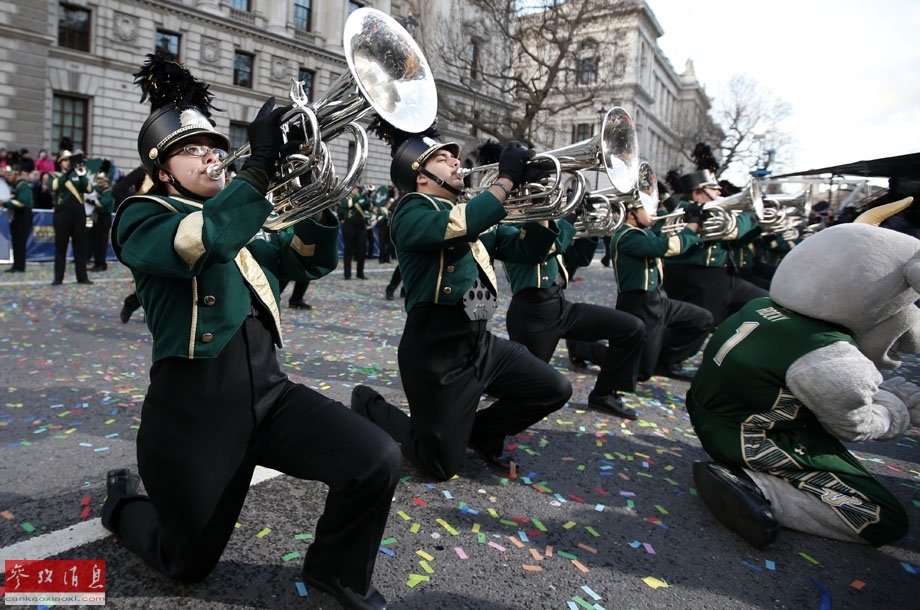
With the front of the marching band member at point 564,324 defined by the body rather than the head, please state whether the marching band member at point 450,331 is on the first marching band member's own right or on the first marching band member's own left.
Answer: on the first marching band member's own right

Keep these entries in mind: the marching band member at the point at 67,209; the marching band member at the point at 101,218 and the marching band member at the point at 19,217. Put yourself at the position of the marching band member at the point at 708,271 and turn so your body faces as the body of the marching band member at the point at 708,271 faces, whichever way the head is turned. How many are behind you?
3

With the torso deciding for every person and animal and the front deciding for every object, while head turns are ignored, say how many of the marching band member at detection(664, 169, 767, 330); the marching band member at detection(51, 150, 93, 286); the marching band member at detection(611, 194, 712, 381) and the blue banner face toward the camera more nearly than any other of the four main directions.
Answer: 2

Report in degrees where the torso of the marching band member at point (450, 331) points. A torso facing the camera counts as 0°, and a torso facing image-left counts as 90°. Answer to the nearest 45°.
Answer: approximately 315°

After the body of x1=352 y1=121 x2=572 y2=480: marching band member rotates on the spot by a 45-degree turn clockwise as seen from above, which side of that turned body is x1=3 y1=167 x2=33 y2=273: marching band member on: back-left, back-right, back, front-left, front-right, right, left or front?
back-right

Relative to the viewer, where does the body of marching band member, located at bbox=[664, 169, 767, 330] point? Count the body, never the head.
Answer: to the viewer's right

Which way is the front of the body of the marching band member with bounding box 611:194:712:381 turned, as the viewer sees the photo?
to the viewer's right

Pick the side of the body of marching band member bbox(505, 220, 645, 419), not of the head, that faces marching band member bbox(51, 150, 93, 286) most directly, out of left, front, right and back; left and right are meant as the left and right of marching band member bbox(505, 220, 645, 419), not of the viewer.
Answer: back

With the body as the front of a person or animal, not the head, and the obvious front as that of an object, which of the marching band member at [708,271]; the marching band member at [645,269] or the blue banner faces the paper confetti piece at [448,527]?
the blue banner

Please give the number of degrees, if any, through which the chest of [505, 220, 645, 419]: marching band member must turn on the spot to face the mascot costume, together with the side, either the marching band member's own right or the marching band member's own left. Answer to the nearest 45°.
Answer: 0° — they already face it

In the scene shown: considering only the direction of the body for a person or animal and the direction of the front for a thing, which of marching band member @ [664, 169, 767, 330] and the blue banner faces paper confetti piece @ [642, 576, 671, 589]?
the blue banner

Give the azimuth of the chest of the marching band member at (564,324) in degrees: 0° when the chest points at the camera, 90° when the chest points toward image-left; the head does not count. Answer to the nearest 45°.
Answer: approximately 315°

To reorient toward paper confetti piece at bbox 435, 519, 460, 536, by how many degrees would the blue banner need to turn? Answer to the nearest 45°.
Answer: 0° — it already faces it

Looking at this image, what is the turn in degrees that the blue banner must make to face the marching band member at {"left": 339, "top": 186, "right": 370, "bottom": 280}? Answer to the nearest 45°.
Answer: approximately 45° to its left

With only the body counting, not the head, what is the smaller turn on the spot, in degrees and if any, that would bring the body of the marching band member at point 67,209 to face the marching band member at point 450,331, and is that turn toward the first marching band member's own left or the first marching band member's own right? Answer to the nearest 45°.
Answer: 0° — they already face them

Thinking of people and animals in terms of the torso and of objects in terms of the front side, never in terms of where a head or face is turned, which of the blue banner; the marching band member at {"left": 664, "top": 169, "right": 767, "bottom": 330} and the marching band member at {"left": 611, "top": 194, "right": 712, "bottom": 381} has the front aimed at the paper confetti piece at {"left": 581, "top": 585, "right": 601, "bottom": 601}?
the blue banner
